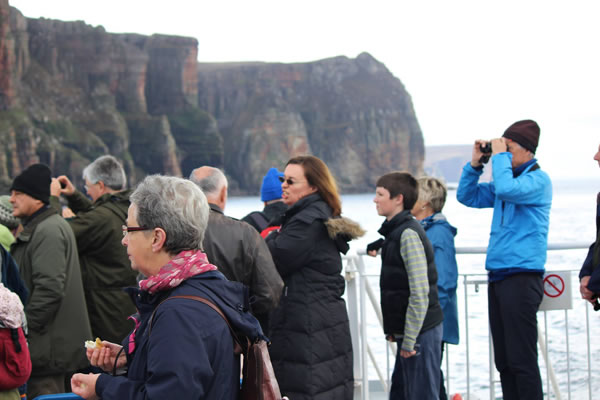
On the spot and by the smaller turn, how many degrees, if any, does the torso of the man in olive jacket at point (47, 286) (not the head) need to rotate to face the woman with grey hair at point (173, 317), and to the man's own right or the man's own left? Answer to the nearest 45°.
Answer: approximately 90° to the man's own left

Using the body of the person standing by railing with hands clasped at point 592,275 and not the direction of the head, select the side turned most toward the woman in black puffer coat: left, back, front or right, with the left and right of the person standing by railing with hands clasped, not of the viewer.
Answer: front

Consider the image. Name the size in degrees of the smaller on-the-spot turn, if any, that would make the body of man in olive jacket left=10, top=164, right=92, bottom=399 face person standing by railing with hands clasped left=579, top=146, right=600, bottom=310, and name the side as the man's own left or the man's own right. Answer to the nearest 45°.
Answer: approximately 135° to the man's own left

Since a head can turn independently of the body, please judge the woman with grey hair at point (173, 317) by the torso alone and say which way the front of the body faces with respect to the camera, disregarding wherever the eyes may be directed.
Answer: to the viewer's left

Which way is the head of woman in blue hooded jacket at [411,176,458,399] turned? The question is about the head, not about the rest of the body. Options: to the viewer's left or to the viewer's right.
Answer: to the viewer's left

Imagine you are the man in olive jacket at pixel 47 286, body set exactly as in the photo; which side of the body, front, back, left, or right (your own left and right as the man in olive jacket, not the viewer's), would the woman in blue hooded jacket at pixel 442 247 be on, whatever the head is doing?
back

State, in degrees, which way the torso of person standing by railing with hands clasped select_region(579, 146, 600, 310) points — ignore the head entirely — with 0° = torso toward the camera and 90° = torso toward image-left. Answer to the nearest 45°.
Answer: approximately 90°

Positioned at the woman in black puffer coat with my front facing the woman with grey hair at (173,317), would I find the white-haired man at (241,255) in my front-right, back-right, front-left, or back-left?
front-right
